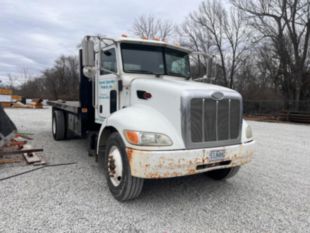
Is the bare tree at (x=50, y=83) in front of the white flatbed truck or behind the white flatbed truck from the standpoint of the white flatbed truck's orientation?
behind

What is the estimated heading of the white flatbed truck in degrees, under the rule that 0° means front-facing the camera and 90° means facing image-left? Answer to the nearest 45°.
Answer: approximately 315°

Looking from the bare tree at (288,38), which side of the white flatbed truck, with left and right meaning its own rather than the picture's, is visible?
left
